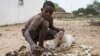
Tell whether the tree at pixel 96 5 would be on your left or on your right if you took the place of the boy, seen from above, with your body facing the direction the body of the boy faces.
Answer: on your left

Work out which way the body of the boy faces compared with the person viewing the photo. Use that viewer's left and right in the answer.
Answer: facing the viewer and to the right of the viewer
